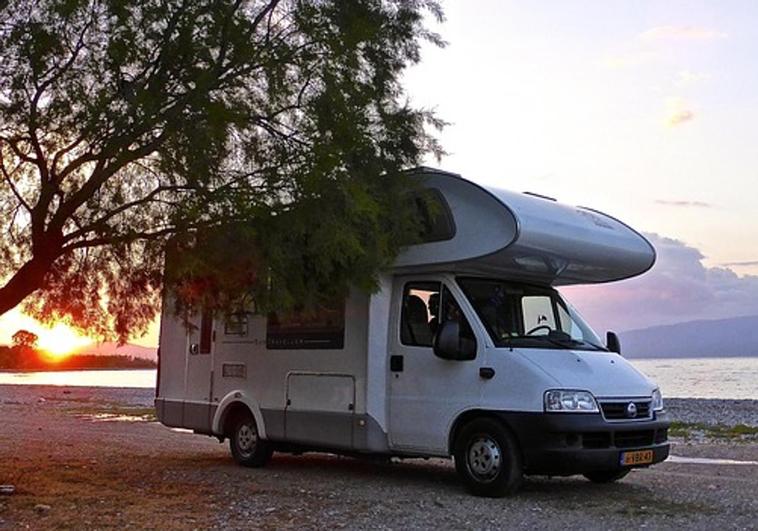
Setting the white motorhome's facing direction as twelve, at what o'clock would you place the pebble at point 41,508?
The pebble is roughly at 4 o'clock from the white motorhome.
